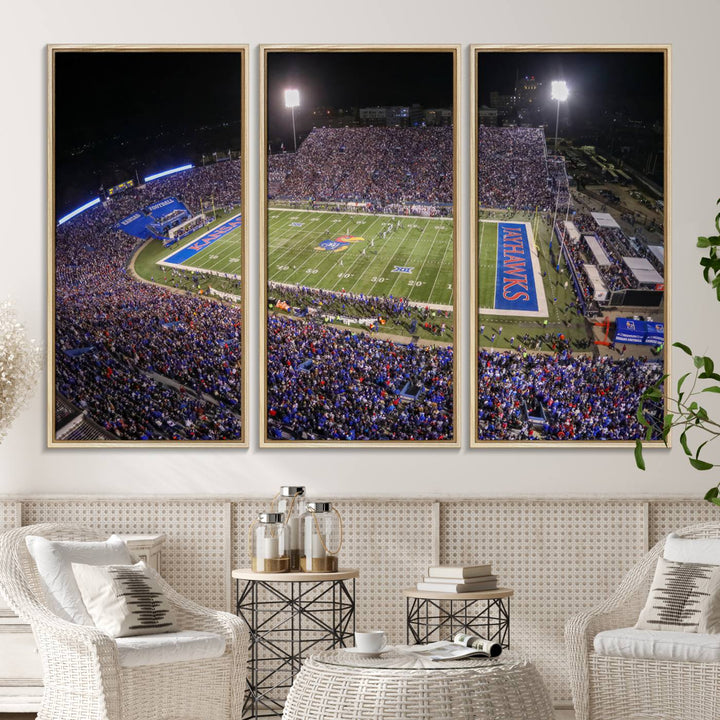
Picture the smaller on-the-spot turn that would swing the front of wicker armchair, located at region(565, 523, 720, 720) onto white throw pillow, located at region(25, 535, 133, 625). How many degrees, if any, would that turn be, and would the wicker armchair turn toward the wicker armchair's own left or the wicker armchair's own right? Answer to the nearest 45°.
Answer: approximately 45° to the wicker armchair's own right

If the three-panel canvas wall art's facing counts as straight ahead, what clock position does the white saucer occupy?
The white saucer is roughly at 12 o'clock from the three-panel canvas wall art.

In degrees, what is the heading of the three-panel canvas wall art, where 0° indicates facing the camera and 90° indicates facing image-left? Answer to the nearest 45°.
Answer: approximately 0°

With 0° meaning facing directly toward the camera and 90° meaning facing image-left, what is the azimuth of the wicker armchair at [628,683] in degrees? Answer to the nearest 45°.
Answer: approximately 45°

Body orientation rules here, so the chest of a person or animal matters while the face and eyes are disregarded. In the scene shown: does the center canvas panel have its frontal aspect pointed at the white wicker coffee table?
yes
